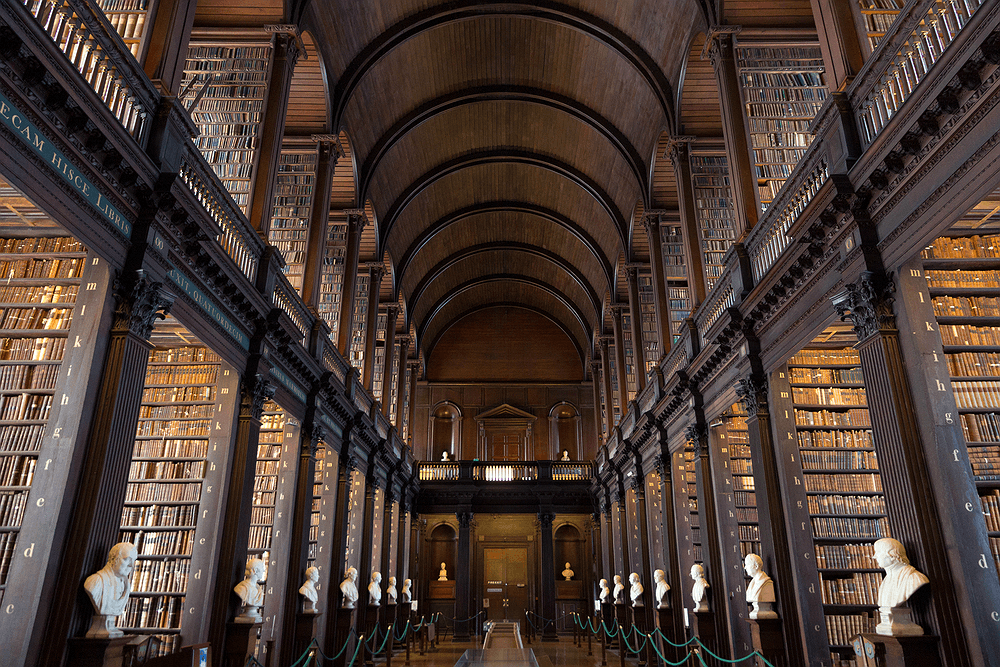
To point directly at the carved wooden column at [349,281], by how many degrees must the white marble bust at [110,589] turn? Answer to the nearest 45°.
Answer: approximately 90° to its left

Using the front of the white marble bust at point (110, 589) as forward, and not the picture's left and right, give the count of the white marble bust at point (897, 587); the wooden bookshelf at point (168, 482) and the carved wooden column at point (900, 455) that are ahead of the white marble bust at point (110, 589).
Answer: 2

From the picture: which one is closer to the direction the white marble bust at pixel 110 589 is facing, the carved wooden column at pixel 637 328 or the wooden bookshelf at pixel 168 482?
the carved wooden column

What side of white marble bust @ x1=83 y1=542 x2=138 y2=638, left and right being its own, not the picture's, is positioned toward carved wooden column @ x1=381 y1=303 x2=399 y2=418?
left

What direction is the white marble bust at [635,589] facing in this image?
to the viewer's left

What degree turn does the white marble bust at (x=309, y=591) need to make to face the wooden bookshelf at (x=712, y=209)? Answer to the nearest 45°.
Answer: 0° — it already faces it
